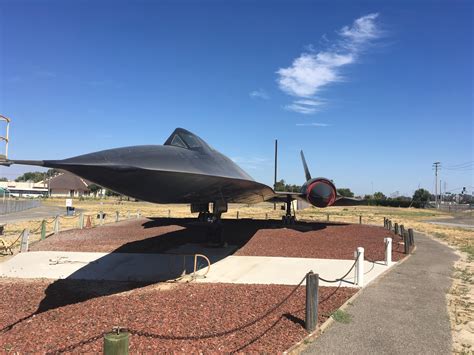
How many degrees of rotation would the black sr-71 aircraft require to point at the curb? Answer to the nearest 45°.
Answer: approximately 90° to its left

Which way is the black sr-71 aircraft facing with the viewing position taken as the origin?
facing the viewer and to the left of the viewer
